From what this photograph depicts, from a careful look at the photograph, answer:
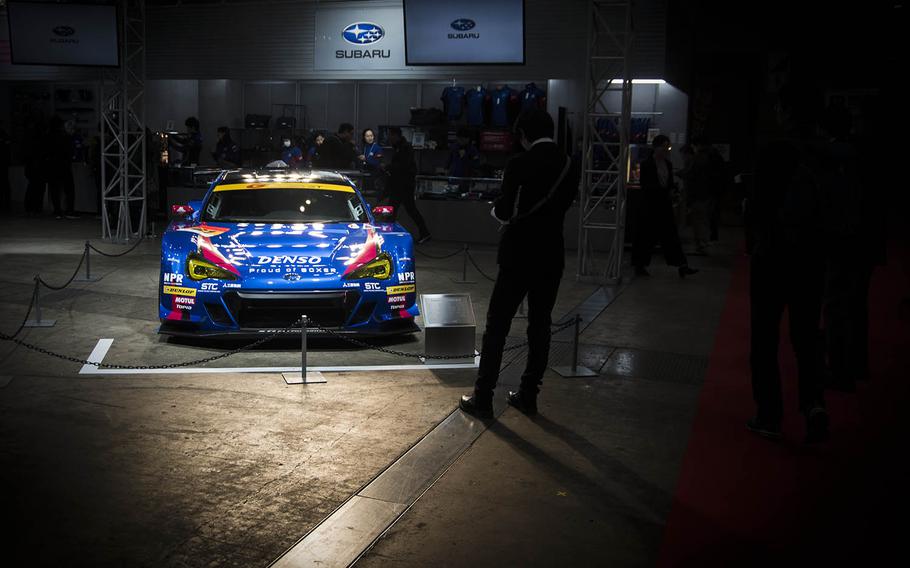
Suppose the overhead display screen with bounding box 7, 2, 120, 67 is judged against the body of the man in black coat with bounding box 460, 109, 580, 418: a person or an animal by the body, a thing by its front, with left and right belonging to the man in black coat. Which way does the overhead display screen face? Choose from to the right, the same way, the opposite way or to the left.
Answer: the opposite way

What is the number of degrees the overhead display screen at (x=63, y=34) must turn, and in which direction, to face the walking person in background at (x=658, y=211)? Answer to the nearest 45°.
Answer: approximately 45° to its left

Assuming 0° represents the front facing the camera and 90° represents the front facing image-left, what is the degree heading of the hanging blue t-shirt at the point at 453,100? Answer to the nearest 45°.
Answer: approximately 0°

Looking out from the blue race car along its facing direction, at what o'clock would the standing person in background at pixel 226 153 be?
The standing person in background is roughly at 6 o'clock from the blue race car.

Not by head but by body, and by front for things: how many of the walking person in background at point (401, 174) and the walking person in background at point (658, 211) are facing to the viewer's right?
1

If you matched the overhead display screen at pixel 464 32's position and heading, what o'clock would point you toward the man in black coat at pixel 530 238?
The man in black coat is roughly at 12 o'clock from the overhead display screen.

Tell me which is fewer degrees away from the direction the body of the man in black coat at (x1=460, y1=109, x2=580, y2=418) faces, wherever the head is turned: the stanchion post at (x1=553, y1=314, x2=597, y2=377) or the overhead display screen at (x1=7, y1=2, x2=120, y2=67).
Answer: the overhead display screen

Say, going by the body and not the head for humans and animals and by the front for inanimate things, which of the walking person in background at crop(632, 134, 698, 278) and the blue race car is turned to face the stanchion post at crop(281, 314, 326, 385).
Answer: the blue race car
